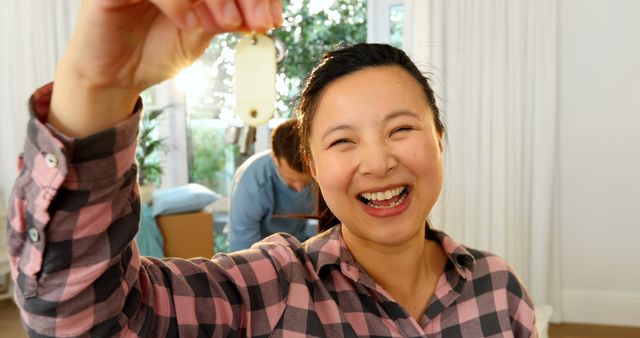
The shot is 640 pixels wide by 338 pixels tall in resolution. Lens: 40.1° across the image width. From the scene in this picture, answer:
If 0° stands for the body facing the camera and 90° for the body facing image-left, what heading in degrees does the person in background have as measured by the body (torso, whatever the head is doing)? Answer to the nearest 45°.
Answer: approximately 315°

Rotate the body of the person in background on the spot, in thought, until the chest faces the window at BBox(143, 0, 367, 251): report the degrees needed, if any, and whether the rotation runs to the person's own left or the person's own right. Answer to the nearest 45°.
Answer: approximately 135° to the person's own left

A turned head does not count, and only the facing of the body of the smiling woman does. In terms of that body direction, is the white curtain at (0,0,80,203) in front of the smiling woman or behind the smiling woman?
behind

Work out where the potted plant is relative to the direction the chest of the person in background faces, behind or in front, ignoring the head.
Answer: behind

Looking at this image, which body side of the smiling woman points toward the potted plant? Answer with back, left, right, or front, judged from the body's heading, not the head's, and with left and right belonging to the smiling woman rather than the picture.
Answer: back

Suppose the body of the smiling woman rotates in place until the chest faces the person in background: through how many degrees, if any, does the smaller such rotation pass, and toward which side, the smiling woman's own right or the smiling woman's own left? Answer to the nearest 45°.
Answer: approximately 180°
